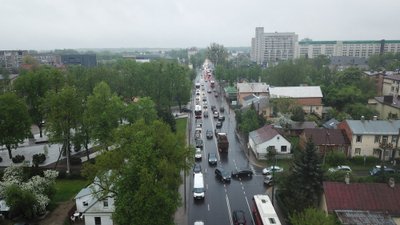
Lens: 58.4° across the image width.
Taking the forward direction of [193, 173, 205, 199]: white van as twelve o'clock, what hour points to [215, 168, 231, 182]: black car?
The black car is roughly at 7 o'clock from the white van.

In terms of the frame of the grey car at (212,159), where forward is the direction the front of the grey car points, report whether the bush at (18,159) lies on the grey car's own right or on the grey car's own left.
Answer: on the grey car's own right

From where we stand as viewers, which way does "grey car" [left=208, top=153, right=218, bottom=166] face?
facing the viewer

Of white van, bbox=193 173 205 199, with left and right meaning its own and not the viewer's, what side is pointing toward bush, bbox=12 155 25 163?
right

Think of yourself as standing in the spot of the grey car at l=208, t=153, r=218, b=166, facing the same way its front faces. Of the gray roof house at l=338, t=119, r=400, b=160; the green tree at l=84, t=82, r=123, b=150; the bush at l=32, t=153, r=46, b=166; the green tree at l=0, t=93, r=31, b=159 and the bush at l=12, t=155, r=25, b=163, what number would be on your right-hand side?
4

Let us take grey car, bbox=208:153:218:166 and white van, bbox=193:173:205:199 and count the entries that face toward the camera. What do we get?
2

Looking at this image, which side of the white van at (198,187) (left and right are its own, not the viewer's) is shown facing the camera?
front

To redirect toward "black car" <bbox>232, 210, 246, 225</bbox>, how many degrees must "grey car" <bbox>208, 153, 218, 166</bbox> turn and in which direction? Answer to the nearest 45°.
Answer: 0° — it already faces it

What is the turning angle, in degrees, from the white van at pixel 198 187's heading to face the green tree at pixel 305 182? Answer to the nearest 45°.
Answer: approximately 45° to its left

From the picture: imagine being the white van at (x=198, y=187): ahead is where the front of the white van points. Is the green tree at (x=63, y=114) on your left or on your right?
on your right

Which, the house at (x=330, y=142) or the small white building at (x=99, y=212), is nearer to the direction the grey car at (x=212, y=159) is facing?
the small white building

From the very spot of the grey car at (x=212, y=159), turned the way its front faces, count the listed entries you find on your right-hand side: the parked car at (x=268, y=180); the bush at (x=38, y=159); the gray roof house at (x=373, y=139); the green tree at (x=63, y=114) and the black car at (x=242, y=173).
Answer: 2

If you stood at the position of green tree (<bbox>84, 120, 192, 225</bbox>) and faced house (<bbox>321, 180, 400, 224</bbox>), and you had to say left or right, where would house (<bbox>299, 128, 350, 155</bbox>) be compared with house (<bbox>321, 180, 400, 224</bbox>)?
left

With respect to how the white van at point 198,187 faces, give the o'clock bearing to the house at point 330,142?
The house is roughly at 8 o'clock from the white van.

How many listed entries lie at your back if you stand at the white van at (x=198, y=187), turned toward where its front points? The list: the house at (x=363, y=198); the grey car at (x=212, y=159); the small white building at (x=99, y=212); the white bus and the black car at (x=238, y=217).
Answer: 1
